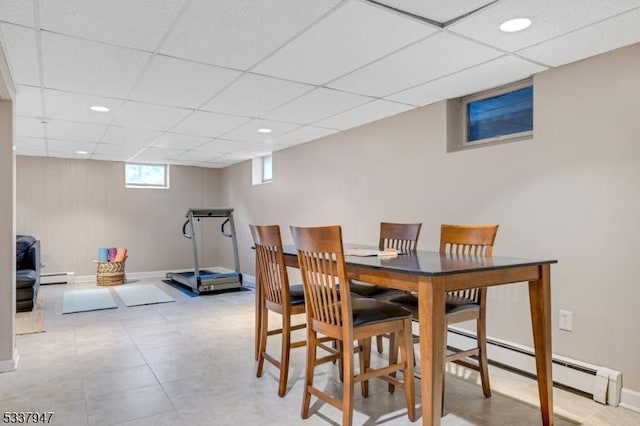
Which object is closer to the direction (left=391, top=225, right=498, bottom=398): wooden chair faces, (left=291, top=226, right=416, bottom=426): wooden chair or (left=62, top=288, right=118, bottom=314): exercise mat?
the wooden chair

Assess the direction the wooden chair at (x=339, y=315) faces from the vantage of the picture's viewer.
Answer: facing away from the viewer and to the right of the viewer

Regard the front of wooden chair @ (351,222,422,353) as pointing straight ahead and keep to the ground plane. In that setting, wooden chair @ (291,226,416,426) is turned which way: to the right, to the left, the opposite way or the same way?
the opposite way

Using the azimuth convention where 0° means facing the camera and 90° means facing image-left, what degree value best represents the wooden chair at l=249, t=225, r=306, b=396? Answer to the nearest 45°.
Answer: approximately 225°

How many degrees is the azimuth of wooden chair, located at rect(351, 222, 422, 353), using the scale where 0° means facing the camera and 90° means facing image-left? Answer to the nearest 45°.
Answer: approximately 45°

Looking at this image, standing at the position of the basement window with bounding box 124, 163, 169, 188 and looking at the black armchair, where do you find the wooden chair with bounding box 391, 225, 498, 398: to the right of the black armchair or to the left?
left

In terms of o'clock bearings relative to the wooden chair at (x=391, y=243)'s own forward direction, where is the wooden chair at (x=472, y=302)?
the wooden chair at (x=472, y=302) is roughly at 9 o'clock from the wooden chair at (x=391, y=243).

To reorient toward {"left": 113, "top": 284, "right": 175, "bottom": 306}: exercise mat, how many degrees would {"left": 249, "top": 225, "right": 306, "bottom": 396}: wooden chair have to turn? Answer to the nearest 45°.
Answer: approximately 90° to its left

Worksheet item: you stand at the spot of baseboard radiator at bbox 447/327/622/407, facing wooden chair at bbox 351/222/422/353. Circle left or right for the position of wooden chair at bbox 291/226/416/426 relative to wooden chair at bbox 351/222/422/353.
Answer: left

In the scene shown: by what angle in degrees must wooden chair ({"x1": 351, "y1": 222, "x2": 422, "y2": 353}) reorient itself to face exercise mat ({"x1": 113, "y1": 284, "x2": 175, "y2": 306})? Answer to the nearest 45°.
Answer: approximately 90° to its right
